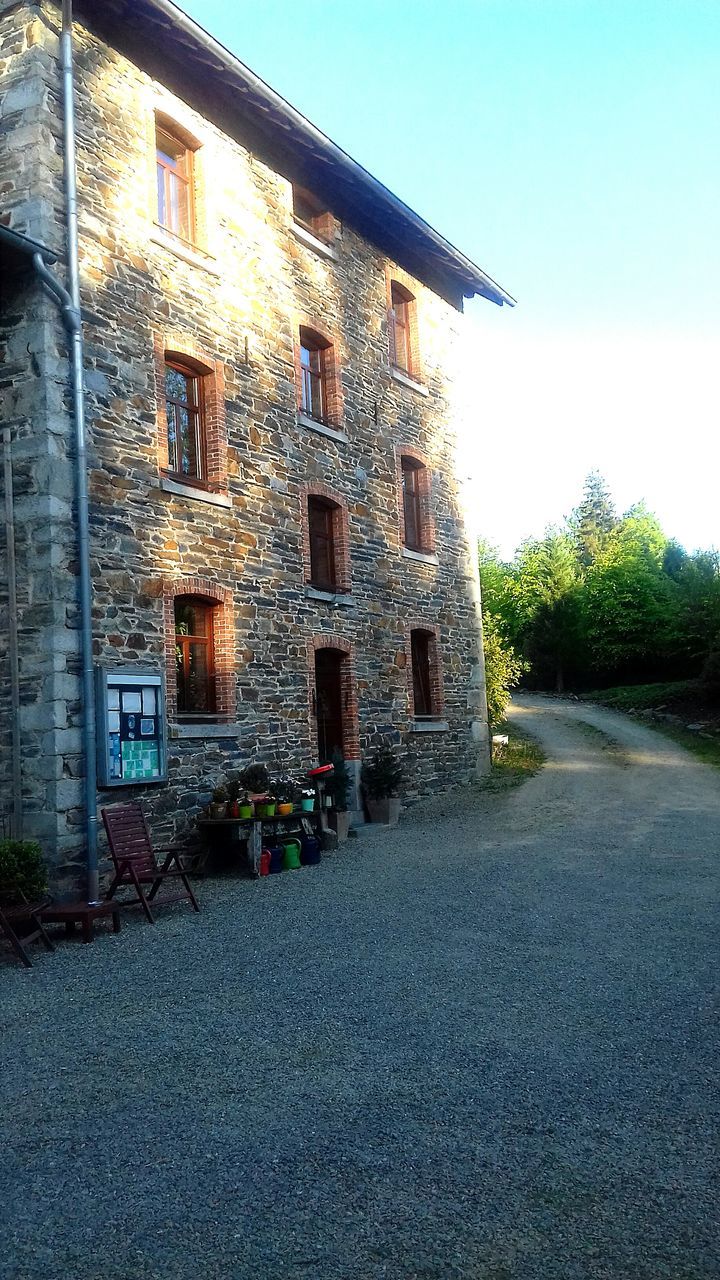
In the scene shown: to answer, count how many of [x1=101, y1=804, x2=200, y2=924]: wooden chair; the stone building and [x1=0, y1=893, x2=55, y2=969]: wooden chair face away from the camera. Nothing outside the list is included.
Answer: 0

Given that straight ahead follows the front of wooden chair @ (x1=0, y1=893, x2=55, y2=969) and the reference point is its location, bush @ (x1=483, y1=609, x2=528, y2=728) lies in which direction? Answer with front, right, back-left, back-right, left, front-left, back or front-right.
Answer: left

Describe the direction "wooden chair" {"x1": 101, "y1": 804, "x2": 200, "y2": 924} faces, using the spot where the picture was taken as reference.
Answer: facing the viewer and to the right of the viewer

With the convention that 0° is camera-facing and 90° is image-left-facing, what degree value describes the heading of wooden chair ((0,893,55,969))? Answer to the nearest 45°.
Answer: approximately 315°

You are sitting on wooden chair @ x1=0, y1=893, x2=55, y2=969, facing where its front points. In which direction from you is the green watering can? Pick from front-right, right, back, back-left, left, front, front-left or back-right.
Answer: left

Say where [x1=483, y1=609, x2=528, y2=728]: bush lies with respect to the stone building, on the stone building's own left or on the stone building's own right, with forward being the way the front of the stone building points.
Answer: on the stone building's own left

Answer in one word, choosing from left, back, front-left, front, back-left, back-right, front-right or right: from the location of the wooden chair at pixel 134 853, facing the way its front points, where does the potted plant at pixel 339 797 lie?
left

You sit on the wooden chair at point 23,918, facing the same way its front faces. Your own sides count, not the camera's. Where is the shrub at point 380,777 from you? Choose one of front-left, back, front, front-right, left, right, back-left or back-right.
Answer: left

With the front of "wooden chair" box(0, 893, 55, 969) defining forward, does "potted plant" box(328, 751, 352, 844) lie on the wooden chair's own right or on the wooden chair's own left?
on the wooden chair's own left
